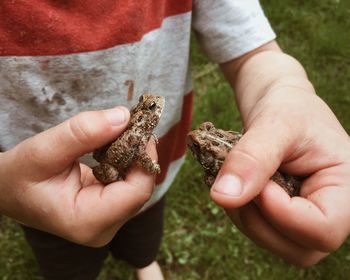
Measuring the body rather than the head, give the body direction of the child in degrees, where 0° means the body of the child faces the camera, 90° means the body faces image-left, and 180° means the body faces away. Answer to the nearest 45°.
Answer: approximately 0°
